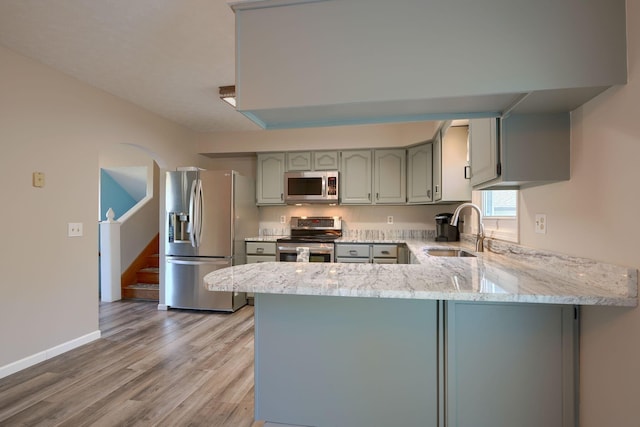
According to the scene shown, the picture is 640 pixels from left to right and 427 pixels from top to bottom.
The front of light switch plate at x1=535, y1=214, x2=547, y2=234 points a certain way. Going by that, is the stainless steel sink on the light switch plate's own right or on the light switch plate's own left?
on the light switch plate's own right

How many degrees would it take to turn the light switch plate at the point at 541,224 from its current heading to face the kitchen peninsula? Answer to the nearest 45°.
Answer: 0° — it already faces it

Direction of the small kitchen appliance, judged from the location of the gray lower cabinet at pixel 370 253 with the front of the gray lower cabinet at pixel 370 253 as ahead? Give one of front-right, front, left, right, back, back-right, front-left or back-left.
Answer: left

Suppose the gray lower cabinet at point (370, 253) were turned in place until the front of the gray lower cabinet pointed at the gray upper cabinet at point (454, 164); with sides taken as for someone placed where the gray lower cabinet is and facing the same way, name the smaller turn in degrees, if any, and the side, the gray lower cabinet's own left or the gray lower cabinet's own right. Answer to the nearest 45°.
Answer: approximately 45° to the gray lower cabinet's own left

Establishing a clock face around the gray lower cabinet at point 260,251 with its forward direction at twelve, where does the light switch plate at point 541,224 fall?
The light switch plate is roughly at 11 o'clock from the gray lower cabinet.

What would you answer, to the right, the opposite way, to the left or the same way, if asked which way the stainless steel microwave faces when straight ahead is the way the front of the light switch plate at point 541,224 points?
to the left

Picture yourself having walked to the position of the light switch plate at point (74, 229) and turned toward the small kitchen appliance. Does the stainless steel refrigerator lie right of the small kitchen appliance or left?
left

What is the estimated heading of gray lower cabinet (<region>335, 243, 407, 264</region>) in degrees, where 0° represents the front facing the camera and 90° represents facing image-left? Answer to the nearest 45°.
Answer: approximately 0°
